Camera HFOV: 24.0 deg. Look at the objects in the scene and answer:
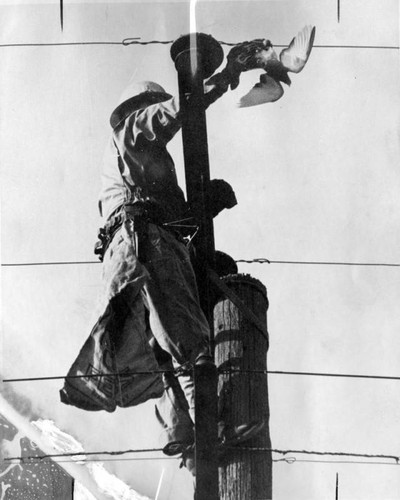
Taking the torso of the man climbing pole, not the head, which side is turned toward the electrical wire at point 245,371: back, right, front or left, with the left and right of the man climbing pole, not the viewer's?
front

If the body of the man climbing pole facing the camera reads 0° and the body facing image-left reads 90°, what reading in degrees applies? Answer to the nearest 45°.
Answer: approximately 270°

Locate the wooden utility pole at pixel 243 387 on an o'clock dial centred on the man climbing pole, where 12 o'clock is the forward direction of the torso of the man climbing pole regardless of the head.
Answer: The wooden utility pole is roughly at 1 o'clock from the man climbing pole.
